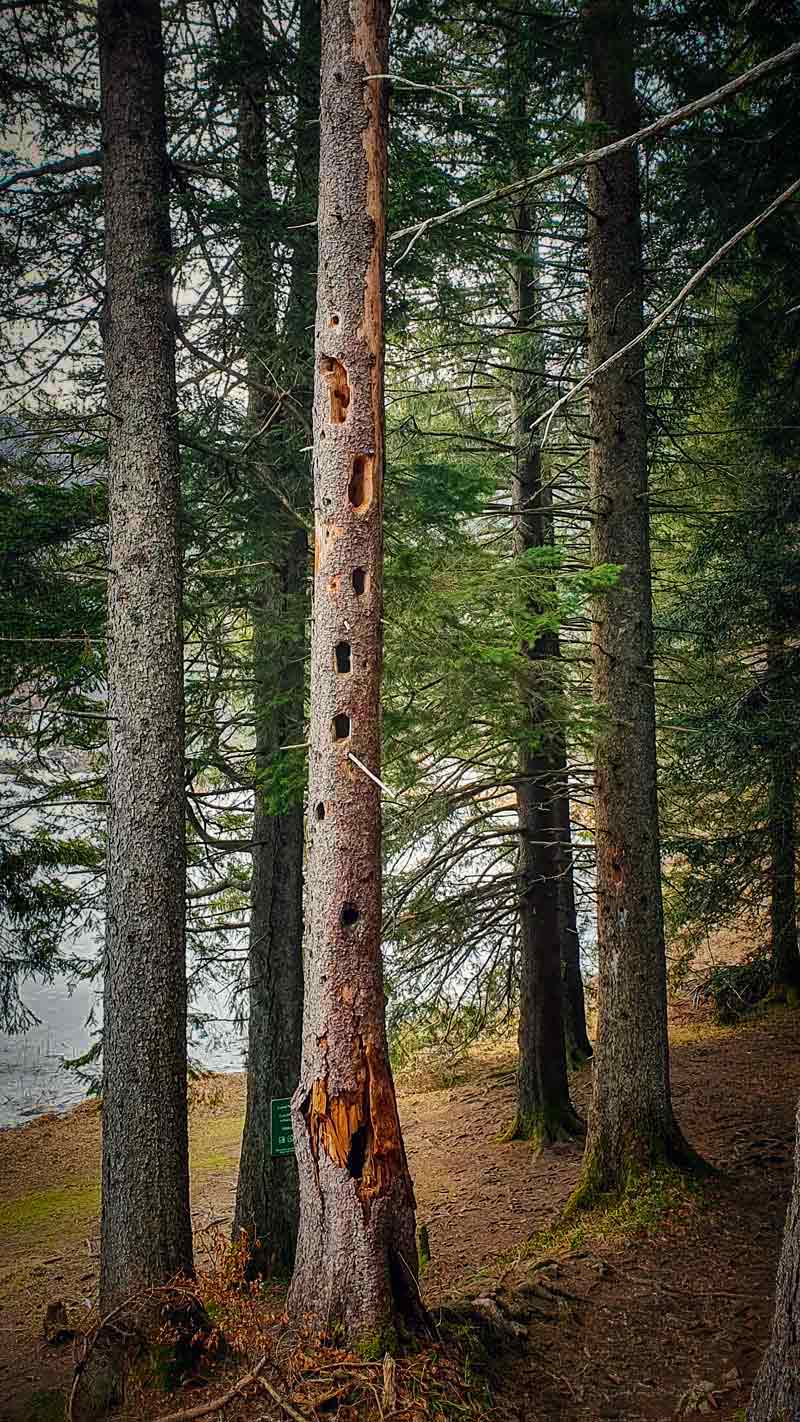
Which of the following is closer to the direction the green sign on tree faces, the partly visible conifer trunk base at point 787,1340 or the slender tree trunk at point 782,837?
the partly visible conifer trunk base

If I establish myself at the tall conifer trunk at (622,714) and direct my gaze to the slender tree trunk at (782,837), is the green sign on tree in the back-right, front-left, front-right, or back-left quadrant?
back-left

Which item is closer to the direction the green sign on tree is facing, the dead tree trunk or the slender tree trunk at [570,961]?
the dead tree trunk

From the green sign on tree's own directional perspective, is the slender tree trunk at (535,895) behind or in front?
behind

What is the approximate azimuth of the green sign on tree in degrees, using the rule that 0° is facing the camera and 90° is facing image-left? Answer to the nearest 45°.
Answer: approximately 0°

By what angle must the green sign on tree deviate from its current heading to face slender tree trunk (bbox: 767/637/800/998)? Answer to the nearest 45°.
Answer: approximately 135° to its left

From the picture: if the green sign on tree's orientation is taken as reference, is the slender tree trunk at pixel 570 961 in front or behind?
behind

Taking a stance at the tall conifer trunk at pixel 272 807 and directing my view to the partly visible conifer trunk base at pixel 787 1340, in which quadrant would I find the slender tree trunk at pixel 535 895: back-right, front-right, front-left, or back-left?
back-left
